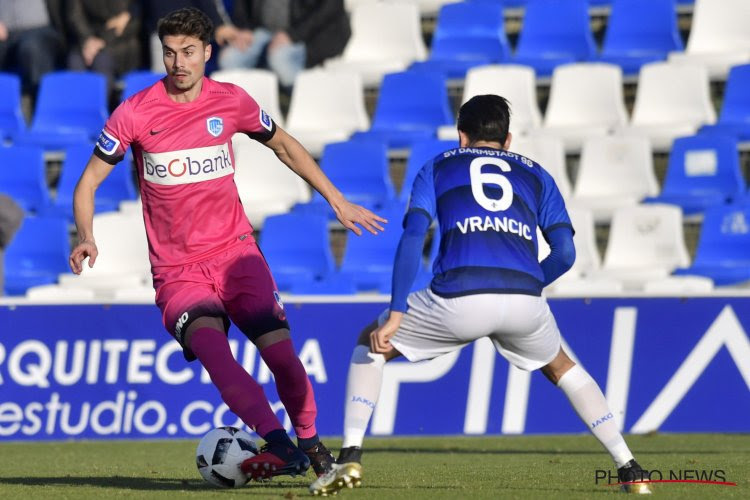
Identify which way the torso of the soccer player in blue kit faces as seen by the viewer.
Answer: away from the camera

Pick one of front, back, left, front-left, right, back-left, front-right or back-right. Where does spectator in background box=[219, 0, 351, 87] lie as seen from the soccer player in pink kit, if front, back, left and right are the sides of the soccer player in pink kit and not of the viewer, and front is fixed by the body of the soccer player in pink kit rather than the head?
back

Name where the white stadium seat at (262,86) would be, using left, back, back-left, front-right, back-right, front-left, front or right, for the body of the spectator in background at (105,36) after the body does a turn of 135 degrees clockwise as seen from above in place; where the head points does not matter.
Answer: back

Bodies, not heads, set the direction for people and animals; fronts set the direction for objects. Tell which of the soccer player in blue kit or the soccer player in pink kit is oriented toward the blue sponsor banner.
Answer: the soccer player in blue kit

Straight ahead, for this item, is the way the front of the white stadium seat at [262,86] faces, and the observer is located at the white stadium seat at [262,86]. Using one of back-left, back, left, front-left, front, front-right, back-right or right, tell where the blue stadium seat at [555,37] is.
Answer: left

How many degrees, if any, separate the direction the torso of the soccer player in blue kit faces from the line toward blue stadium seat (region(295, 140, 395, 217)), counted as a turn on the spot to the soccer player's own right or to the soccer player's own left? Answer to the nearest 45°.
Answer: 0° — they already face it

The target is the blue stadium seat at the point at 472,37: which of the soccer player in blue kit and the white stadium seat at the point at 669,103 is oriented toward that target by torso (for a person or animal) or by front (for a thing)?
the soccer player in blue kit

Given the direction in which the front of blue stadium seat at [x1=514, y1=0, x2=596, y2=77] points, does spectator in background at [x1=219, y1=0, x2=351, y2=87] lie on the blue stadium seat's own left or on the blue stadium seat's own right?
on the blue stadium seat's own right

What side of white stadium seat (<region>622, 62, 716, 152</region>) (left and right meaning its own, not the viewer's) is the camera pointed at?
front

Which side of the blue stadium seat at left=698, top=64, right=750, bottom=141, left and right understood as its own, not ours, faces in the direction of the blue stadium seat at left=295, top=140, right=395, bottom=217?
right

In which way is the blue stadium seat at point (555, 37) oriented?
toward the camera

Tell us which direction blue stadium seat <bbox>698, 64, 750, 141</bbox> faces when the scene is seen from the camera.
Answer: facing the viewer

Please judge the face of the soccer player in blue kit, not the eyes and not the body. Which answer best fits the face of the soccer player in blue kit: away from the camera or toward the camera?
away from the camera

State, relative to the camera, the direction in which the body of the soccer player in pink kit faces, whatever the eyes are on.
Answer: toward the camera
